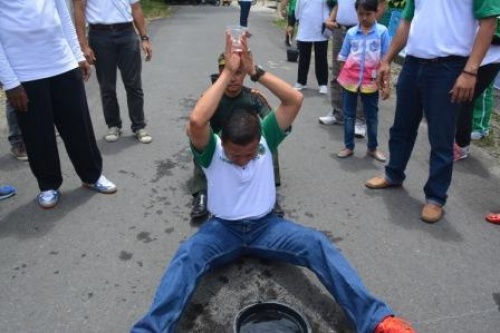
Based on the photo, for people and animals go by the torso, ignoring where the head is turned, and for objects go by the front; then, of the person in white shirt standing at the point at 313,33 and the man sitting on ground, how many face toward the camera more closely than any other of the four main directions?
2

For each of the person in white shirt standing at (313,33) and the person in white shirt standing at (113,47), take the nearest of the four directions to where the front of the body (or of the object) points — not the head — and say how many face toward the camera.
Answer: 2

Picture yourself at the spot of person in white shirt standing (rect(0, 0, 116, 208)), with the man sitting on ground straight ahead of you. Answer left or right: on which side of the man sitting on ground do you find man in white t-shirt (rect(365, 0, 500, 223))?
left

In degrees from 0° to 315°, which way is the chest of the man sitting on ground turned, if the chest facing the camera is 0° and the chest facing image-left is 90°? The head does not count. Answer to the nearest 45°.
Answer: approximately 0°

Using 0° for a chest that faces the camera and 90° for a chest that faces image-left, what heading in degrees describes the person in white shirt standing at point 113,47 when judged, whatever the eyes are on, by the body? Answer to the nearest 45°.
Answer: approximately 0°

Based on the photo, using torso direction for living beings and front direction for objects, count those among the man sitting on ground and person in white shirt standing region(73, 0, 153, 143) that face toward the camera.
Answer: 2

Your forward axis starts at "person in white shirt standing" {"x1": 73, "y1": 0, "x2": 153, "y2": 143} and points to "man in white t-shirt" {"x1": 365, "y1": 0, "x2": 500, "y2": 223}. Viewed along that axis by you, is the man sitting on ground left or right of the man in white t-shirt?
right

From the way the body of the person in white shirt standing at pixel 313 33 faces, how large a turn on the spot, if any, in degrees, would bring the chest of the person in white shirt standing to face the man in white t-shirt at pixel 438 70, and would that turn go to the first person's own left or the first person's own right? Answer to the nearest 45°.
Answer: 0° — they already face them
